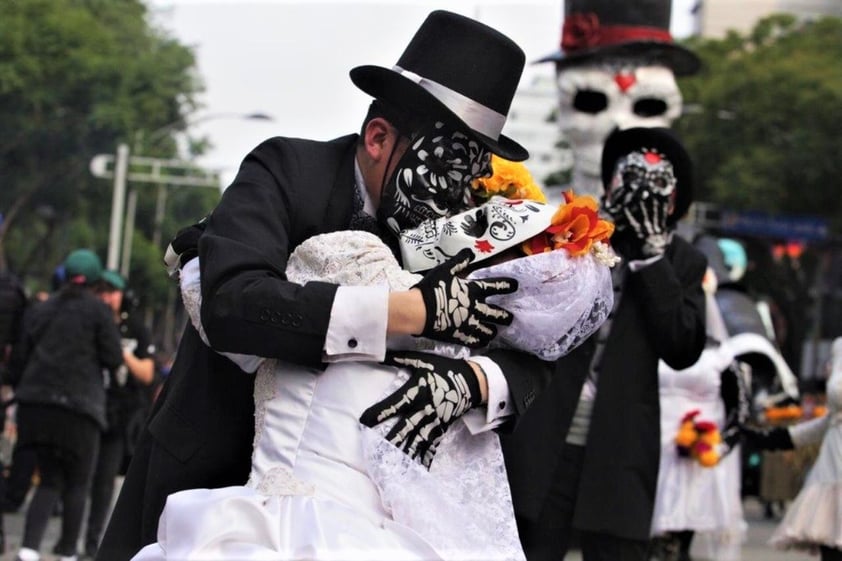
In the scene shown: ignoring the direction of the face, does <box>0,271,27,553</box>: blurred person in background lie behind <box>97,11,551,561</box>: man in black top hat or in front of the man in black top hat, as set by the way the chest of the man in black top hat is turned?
behind

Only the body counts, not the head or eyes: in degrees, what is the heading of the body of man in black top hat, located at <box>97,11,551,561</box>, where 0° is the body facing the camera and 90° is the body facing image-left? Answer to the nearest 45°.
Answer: approximately 315°

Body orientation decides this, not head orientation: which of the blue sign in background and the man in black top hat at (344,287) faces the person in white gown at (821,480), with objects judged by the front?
the blue sign in background

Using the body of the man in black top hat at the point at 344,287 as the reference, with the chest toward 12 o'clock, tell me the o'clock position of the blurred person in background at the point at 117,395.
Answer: The blurred person in background is roughly at 7 o'clock from the man in black top hat.
